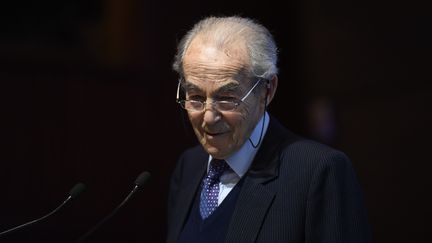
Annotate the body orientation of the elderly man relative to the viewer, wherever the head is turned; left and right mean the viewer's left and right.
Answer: facing the viewer and to the left of the viewer

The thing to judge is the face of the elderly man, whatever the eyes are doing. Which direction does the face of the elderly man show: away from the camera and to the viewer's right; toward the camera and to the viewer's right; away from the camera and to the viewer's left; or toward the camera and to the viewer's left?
toward the camera and to the viewer's left
